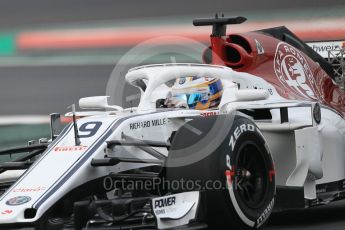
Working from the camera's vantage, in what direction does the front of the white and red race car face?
facing the viewer and to the left of the viewer
